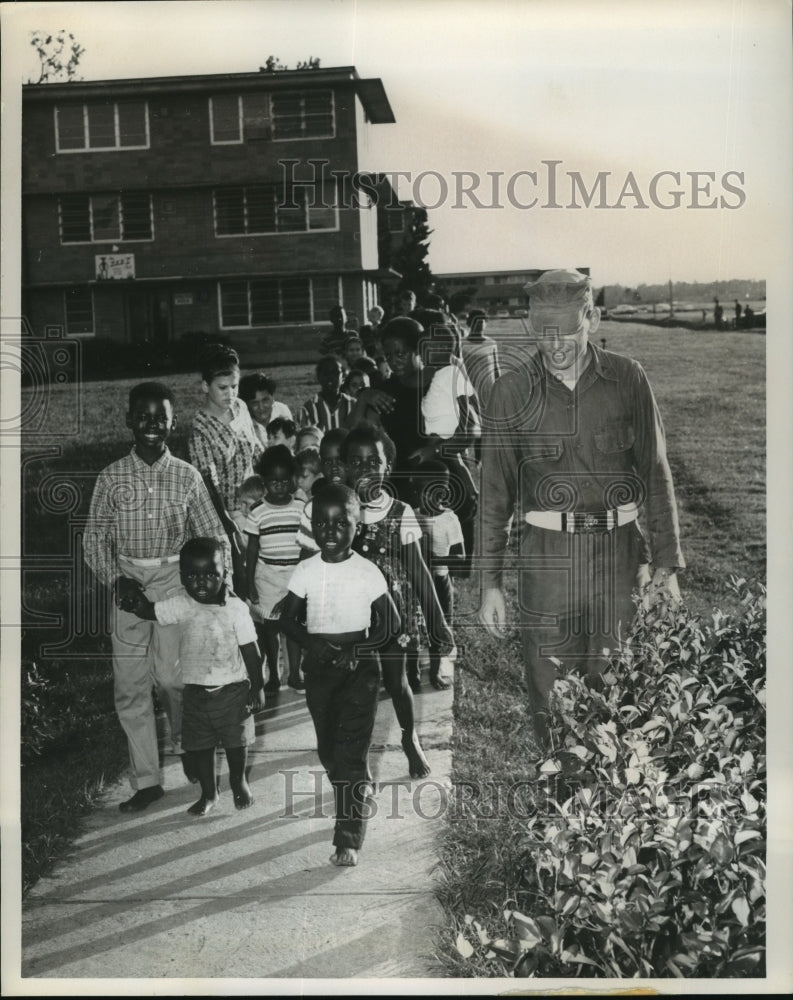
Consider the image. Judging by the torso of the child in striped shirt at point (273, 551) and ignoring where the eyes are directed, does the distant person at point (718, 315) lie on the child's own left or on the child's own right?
on the child's own left

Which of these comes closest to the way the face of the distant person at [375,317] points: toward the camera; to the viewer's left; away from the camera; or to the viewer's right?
toward the camera

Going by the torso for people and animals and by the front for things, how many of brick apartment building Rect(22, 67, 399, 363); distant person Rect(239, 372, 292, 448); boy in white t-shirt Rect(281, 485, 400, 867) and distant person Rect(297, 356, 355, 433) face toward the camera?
4

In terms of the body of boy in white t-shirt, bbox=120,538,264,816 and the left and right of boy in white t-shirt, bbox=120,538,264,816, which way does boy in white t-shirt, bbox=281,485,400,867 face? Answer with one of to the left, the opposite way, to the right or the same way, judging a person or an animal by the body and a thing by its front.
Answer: the same way

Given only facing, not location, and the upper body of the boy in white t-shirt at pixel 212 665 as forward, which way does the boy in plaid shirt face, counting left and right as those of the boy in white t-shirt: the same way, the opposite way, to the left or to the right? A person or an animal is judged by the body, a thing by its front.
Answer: the same way

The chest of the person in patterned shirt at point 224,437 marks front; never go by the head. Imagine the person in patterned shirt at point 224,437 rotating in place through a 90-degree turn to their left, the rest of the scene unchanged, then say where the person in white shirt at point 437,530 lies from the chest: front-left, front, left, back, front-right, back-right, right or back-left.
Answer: front-right

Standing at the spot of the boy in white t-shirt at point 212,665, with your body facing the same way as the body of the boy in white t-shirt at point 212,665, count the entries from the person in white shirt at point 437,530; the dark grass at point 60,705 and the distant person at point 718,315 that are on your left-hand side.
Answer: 2

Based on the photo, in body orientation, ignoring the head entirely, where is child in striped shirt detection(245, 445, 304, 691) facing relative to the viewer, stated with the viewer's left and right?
facing the viewer

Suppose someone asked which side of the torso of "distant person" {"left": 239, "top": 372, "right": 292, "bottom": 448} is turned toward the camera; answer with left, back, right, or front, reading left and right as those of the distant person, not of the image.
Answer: front

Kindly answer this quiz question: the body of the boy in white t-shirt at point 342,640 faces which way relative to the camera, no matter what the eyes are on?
toward the camera

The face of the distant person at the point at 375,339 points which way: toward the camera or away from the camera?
toward the camera
